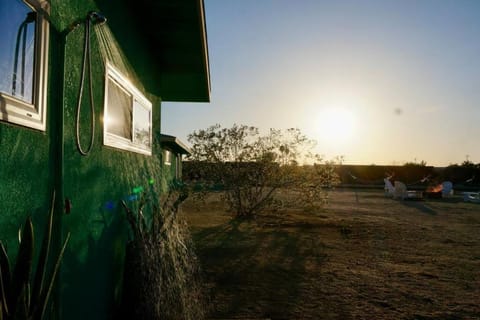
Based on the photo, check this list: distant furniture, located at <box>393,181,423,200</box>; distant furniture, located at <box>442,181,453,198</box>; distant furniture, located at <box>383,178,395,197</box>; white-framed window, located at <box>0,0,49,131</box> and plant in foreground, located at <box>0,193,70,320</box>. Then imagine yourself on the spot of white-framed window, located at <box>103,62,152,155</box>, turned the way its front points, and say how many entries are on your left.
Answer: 3

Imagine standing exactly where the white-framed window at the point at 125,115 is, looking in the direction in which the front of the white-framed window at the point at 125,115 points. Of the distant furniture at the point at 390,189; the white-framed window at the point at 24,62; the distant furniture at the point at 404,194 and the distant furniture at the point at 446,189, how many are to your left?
3

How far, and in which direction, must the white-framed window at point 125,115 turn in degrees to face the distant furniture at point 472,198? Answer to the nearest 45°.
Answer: approximately 90° to its left

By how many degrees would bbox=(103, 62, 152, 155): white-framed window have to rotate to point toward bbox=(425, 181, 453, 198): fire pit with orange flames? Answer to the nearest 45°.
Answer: approximately 90° to its left

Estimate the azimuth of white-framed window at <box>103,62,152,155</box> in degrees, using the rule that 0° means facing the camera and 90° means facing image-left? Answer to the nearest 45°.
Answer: approximately 315°

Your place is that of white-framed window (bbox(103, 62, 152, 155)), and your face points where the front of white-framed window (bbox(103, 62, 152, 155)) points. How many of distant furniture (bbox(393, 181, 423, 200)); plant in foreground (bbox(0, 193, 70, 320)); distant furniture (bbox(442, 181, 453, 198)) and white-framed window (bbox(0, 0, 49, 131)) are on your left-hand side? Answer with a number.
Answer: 2

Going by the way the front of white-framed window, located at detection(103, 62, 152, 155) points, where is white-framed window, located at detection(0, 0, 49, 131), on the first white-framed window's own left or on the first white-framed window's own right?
on the first white-framed window's own right

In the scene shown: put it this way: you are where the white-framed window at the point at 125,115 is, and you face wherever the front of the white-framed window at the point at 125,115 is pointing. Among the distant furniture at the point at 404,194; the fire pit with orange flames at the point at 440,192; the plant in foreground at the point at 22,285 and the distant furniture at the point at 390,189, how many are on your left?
3

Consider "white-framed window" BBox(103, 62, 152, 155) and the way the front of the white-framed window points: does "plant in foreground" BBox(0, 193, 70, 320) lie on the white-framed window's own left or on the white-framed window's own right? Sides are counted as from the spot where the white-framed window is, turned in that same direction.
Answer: on the white-framed window's own right

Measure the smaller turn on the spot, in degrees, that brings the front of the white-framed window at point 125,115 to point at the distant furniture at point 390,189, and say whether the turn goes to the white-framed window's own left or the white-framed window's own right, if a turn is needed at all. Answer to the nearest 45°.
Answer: approximately 90° to the white-framed window's own left
